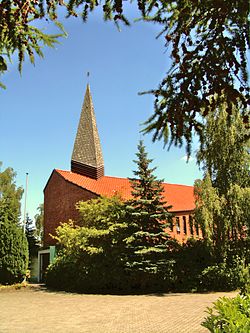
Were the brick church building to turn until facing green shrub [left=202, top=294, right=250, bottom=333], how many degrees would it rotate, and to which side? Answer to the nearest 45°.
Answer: approximately 45° to its left

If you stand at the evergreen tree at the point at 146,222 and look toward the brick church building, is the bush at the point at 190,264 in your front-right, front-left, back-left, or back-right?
back-right

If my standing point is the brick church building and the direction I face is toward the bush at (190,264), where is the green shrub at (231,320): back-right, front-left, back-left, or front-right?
front-right

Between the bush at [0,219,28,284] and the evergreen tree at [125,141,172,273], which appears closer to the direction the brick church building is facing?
the bush

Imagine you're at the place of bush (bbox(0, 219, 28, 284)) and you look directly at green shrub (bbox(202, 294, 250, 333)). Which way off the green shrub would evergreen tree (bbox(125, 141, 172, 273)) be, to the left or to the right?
left

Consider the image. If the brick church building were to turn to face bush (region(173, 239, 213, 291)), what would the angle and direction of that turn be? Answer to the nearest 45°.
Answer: approximately 90° to its left

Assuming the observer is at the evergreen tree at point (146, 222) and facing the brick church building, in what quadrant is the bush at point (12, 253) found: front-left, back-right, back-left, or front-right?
front-left

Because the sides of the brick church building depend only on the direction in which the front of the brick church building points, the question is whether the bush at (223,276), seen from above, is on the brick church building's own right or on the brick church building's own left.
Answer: on the brick church building's own left

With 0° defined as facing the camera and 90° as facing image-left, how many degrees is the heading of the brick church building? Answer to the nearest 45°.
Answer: approximately 45°

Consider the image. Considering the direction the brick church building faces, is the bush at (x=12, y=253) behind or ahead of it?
ahead
